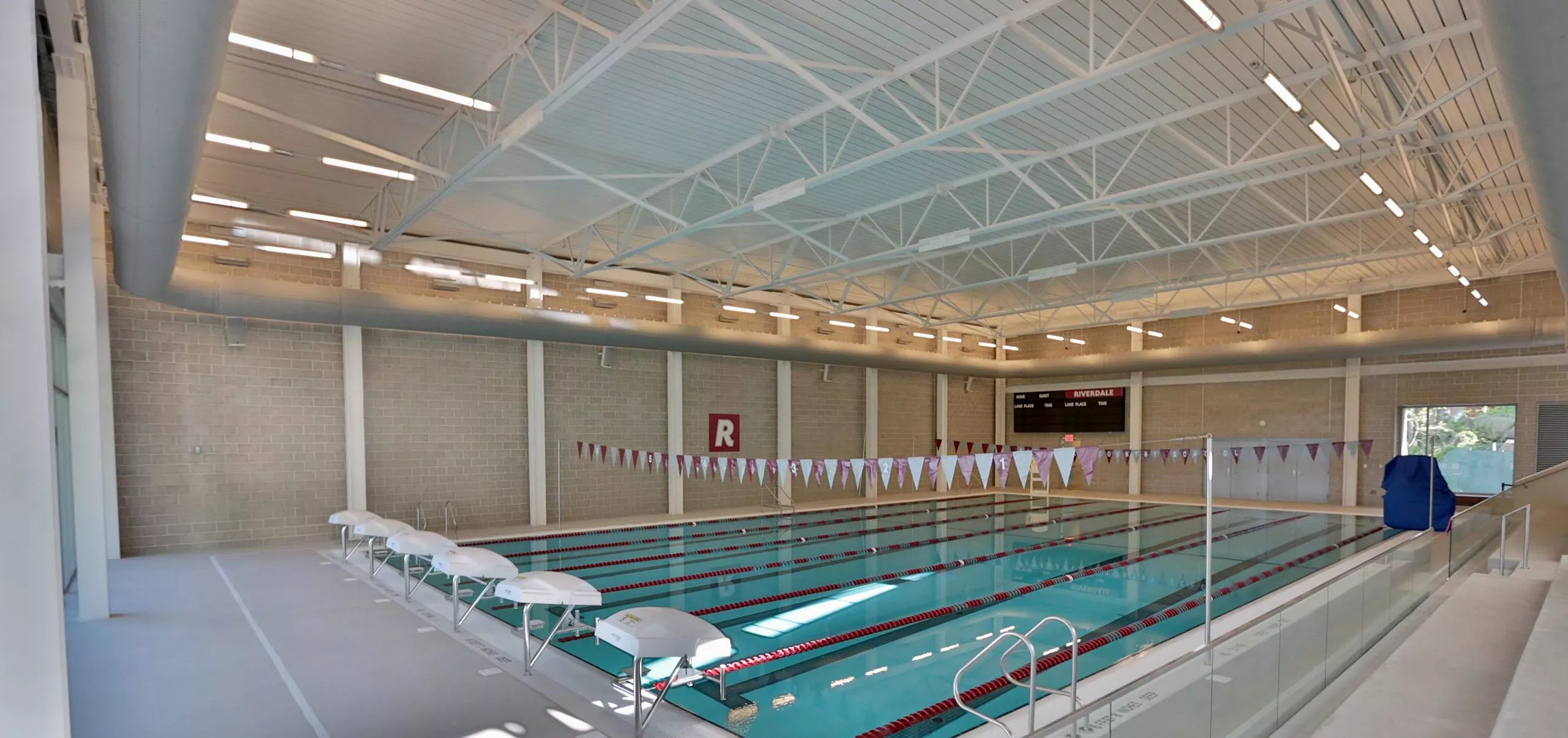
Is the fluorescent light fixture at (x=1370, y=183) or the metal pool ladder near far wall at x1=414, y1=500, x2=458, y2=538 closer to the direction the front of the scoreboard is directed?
the metal pool ladder near far wall

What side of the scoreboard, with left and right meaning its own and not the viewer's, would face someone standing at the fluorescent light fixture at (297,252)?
front

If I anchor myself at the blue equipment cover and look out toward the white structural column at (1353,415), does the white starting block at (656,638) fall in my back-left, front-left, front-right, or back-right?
back-left

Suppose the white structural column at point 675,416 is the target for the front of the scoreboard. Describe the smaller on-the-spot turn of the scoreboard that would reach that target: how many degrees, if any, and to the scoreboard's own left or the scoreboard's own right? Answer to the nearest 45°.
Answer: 0° — it already faces it

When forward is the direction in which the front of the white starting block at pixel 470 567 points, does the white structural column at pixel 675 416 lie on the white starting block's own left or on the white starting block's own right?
on the white starting block's own left

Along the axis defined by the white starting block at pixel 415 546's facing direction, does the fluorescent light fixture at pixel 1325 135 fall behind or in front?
in front

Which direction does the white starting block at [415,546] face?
to the viewer's right

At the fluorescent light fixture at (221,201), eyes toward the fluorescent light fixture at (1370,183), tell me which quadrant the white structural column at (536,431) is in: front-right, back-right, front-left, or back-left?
front-left

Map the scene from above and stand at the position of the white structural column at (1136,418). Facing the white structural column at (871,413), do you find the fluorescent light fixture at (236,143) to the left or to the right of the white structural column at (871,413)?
left

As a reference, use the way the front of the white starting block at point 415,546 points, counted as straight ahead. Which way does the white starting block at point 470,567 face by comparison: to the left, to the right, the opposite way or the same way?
the same way

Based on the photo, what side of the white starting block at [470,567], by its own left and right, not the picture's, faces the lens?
right

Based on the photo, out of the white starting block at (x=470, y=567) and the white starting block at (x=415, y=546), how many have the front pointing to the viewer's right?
2

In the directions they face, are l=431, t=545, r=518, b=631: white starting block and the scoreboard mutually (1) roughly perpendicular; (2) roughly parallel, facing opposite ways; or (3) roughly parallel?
roughly parallel, facing opposite ways
